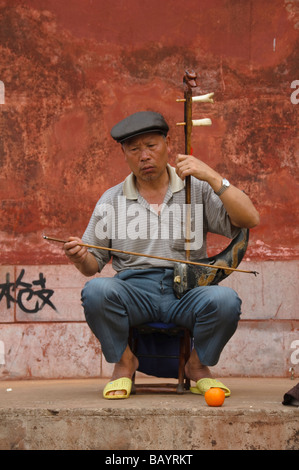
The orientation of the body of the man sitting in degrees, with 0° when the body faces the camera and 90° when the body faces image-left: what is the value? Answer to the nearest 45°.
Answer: approximately 0°
